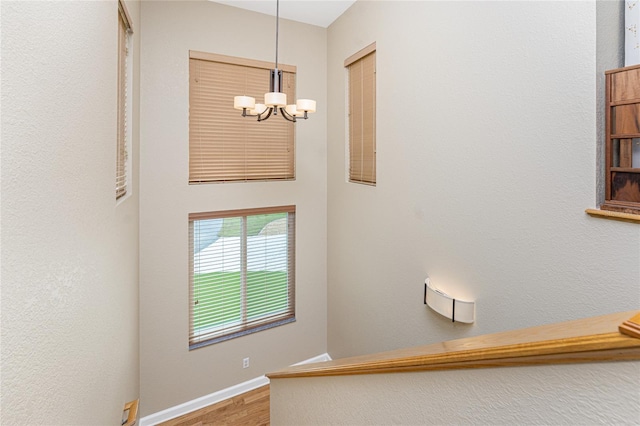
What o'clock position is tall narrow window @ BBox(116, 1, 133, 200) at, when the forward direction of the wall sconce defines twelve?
The tall narrow window is roughly at 1 o'clock from the wall sconce.

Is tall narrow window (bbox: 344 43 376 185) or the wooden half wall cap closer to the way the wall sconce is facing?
the wooden half wall cap

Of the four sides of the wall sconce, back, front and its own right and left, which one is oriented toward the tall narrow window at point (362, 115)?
right

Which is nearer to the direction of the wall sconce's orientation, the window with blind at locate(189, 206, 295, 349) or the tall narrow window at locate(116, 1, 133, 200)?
the tall narrow window

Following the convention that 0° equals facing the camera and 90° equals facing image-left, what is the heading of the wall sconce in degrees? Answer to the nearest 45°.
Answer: approximately 45°

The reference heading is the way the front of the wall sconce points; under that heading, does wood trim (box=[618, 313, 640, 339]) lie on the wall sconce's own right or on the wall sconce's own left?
on the wall sconce's own left

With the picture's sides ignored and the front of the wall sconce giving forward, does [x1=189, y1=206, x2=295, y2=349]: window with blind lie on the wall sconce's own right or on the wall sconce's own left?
on the wall sconce's own right

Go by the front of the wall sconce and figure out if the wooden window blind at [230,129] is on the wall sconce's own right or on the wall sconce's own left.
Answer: on the wall sconce's own right
